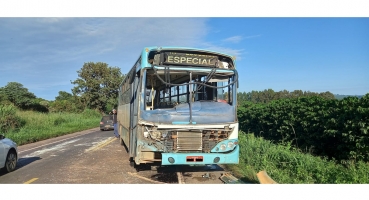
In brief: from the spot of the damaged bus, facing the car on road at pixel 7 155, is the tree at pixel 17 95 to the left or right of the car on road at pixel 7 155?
right

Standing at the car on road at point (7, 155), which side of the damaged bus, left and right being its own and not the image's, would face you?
right

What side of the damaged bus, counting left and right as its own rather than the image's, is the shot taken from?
front

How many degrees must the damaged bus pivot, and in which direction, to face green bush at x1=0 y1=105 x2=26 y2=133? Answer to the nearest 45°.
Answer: approximately 135° to its right

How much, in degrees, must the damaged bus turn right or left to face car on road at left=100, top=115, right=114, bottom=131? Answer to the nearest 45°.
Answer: approximately 180°

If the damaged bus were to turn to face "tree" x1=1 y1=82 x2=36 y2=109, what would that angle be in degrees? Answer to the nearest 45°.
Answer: approximately 135° to its right
